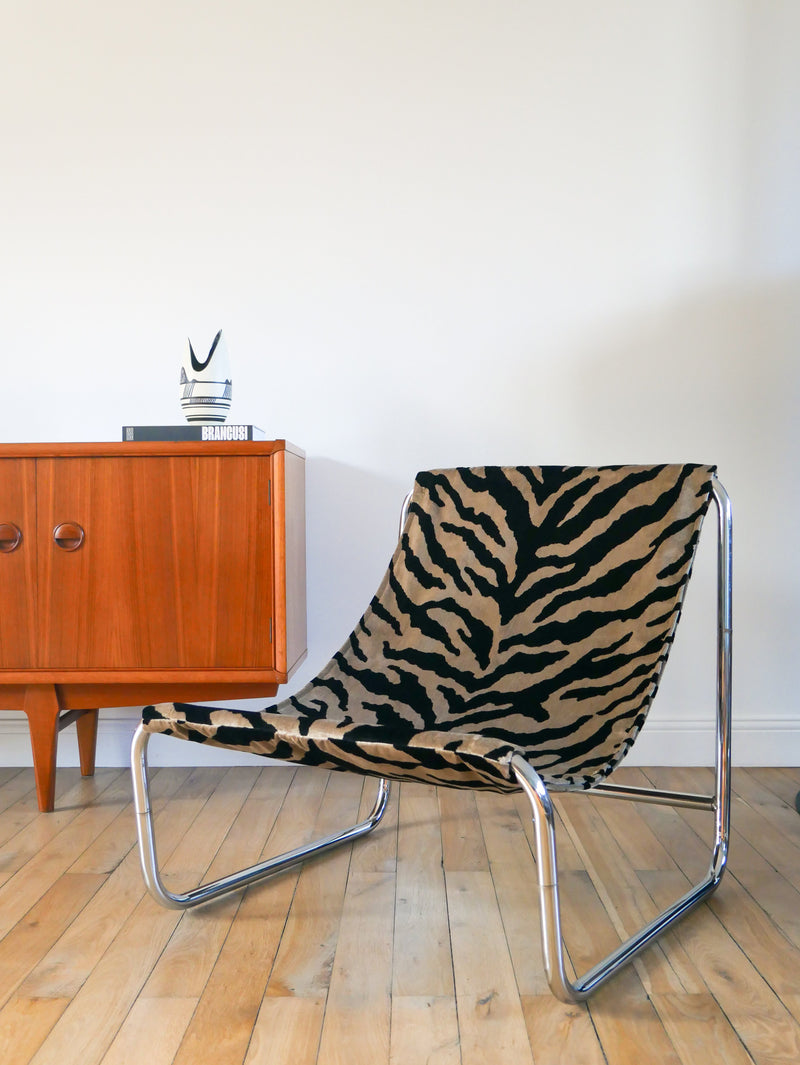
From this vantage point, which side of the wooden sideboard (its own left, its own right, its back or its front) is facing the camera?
front
